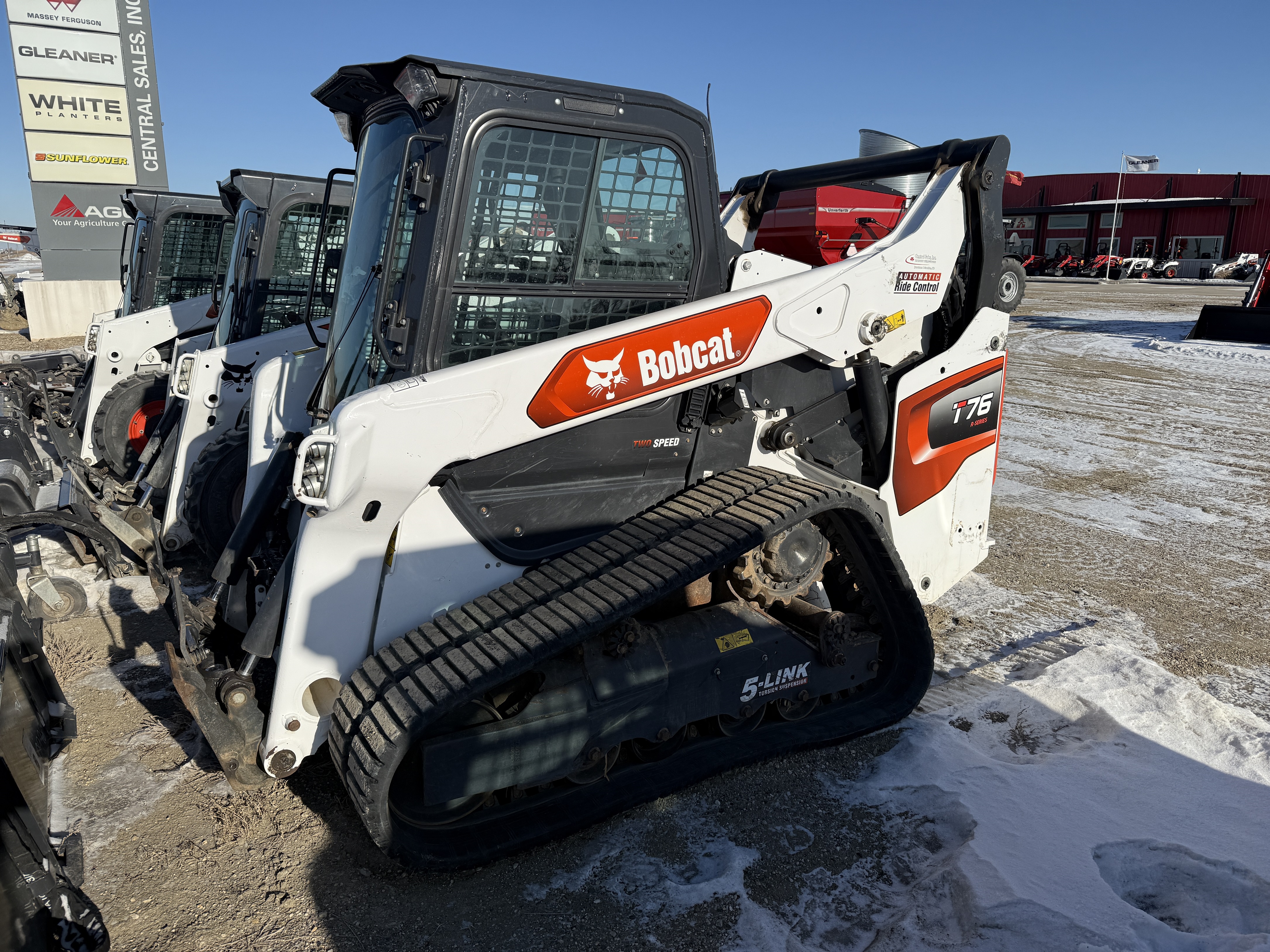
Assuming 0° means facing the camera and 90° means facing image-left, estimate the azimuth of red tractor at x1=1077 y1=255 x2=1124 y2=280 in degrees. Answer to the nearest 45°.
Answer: approximately 45°

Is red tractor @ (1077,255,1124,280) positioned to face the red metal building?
no

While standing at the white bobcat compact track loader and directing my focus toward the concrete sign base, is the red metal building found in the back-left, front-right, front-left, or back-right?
front-right

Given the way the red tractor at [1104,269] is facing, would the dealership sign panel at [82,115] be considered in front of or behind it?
in front

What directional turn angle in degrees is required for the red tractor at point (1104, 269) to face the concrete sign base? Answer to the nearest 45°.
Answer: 0° — it already faces it

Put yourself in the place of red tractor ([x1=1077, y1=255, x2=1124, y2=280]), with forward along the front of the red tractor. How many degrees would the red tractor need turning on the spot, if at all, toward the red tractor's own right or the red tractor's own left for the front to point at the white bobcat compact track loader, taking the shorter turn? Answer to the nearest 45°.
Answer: approximately 45° to the red tractor's own left
